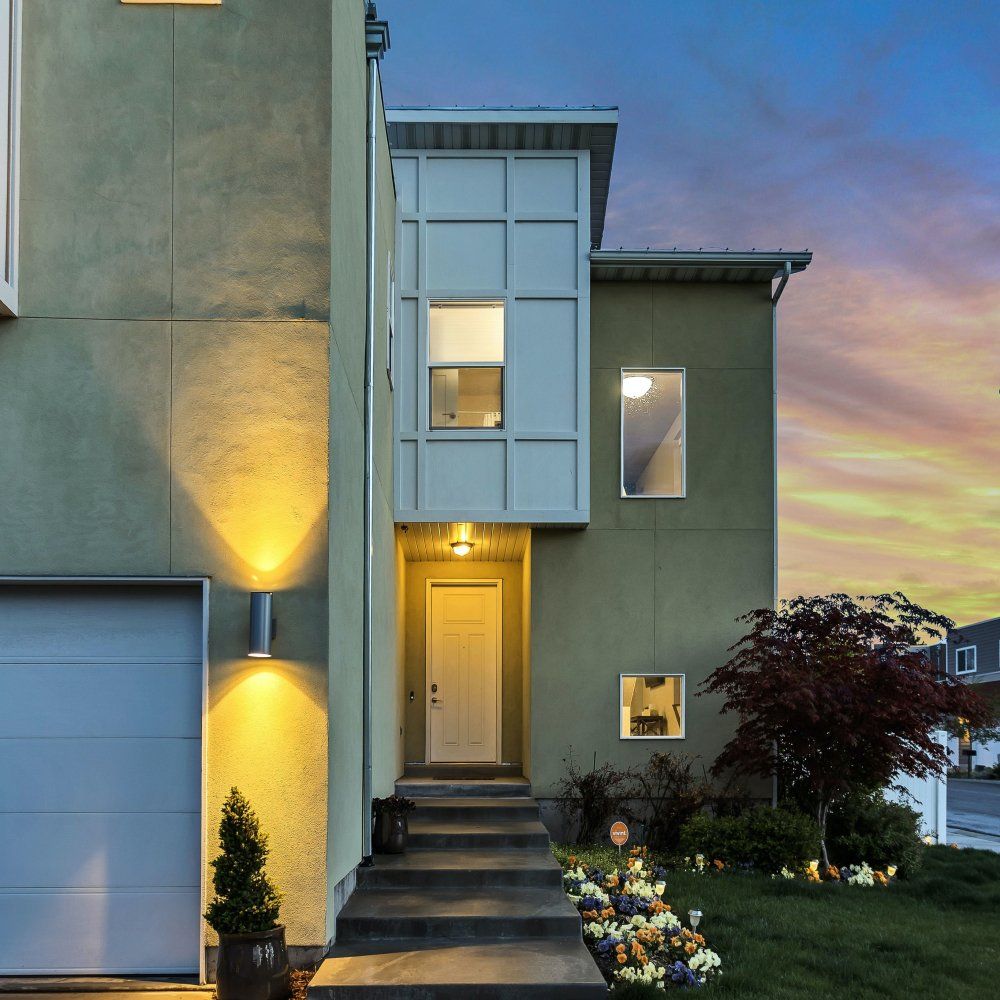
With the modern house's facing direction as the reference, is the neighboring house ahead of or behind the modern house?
behind

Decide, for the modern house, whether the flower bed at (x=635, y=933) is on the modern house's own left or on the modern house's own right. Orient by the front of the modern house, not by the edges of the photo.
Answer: on the modern house's own left

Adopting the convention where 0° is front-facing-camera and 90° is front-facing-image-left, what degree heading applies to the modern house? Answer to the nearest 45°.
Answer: approximately 0°
